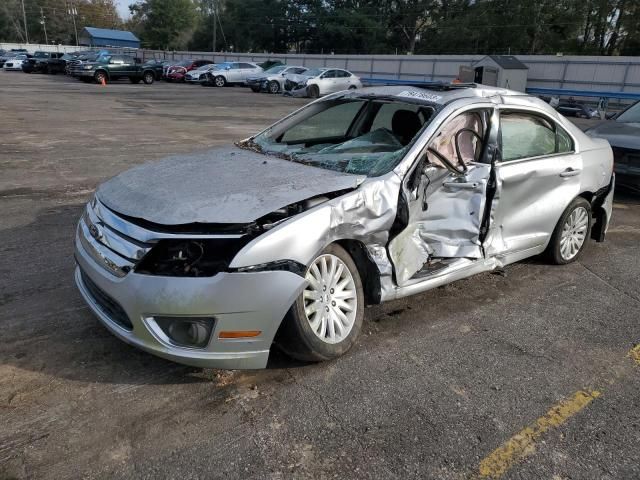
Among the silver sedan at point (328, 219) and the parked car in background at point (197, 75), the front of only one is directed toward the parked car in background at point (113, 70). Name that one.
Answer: the parked car in background at point (197, 75)

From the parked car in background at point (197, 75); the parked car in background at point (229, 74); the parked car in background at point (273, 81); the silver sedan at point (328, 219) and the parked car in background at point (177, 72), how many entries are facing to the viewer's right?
0

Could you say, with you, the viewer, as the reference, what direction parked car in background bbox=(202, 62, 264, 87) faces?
facing the viewer and to the left of the viewer

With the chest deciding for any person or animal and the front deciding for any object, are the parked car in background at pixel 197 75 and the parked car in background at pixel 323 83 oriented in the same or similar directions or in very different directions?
same or similar directions

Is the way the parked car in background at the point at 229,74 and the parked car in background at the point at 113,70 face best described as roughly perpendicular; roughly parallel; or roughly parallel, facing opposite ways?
roughly parallel

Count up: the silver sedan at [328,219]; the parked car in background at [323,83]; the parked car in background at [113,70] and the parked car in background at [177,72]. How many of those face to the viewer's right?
0

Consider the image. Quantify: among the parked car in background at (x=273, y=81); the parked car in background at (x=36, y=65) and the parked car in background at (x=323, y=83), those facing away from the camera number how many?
0

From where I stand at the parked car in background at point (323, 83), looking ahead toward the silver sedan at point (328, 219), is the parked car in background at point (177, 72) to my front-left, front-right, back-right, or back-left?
back-right

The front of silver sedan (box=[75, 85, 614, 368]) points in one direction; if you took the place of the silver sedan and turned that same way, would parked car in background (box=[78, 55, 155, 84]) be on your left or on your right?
on your right

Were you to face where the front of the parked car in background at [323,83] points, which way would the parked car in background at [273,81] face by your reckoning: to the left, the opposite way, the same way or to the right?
the same way

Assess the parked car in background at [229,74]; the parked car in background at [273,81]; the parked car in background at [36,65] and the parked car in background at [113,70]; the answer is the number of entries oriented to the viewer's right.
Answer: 0

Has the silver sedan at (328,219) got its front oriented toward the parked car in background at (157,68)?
no

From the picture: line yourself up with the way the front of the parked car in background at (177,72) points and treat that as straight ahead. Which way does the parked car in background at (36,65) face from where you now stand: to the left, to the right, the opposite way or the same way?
the same way

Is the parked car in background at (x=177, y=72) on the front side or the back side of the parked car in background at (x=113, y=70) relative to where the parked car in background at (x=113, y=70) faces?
on the back side

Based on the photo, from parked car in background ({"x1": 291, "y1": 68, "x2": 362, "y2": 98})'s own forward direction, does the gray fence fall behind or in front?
behind

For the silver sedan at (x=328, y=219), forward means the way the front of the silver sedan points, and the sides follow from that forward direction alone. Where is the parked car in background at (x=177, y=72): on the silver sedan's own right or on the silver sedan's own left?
on the silver sedan's own right

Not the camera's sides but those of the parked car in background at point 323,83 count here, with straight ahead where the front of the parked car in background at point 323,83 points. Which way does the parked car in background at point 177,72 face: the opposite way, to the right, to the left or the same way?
the same way

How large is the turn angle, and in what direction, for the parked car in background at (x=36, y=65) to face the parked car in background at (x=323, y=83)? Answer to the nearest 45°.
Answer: approximately 90° to its left

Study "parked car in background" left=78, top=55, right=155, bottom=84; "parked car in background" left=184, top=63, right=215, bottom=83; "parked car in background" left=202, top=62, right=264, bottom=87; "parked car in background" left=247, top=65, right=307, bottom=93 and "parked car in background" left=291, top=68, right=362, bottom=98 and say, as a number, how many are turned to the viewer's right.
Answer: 0

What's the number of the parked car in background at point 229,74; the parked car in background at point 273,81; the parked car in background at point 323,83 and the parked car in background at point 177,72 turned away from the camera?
0

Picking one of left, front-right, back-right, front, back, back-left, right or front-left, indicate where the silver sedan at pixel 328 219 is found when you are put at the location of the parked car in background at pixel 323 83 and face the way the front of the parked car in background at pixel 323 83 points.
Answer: front-left
